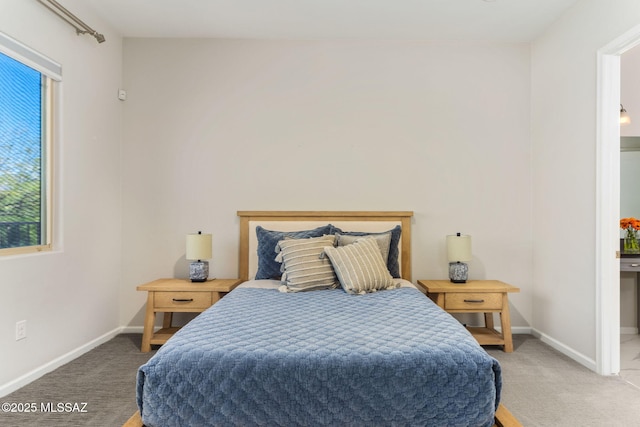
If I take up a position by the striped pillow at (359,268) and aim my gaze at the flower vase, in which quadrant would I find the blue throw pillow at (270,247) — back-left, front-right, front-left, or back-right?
back-left

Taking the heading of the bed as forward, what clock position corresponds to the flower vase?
The flower vase is roughly at 8 o'clock from the bed.

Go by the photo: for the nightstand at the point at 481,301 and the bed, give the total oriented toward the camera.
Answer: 2

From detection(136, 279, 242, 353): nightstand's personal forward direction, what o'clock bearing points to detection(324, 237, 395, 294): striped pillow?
The striped pillow is roughly at 10 o'clock from the nightstand.

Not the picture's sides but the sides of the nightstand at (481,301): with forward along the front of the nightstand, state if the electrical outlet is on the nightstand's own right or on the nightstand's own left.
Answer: on the nightstand's own right

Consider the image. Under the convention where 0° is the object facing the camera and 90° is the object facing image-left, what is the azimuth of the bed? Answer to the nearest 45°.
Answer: approximately 0°
